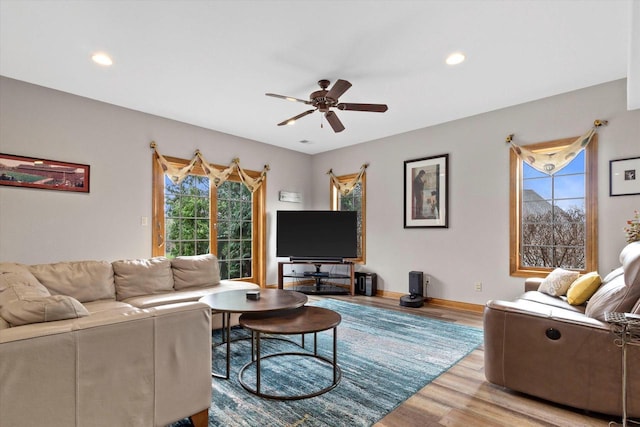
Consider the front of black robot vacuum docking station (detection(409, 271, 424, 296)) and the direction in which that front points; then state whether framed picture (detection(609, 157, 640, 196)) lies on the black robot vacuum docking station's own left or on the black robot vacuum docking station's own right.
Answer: on the black robot vacuum docking station's own left

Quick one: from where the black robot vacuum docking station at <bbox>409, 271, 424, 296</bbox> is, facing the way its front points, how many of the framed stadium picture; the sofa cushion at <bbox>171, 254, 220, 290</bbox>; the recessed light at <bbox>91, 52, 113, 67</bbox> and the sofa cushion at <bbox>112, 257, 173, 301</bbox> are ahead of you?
4

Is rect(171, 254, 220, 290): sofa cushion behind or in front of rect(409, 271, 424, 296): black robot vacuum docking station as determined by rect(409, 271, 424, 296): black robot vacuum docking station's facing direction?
in front

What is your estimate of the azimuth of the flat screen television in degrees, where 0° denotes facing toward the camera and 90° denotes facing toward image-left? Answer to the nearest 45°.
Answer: approximately 0°

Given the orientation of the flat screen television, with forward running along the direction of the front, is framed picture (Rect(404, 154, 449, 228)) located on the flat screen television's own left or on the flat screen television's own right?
on the flat screen television's own left

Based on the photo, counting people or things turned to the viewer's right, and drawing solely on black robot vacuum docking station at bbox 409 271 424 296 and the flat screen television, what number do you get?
0

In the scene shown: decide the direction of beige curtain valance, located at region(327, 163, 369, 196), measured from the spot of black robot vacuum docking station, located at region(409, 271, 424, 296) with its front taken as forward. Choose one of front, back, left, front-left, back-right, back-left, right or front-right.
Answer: right

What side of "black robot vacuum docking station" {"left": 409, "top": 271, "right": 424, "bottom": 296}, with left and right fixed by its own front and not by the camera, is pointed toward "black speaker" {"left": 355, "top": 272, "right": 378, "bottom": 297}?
right

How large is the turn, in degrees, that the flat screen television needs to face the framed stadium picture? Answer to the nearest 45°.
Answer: approximately 45° to its right

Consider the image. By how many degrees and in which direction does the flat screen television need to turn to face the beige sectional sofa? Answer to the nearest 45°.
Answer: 0° — it already faces it

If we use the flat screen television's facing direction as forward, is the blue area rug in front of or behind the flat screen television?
in front

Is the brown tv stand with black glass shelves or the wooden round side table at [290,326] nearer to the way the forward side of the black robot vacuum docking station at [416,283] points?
the wooden round side table
